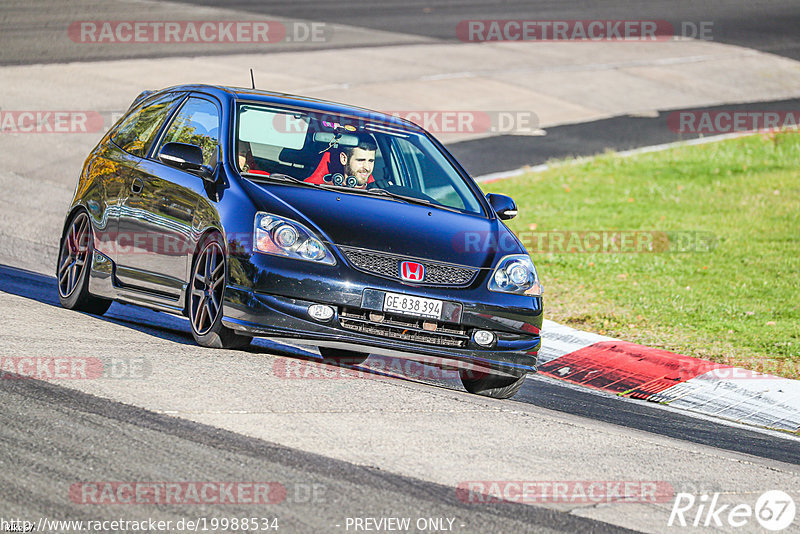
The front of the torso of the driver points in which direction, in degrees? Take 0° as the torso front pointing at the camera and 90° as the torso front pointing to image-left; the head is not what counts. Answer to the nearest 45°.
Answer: approximately 315°

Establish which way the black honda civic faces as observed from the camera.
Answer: facing the viewer and to the right of the viewer
